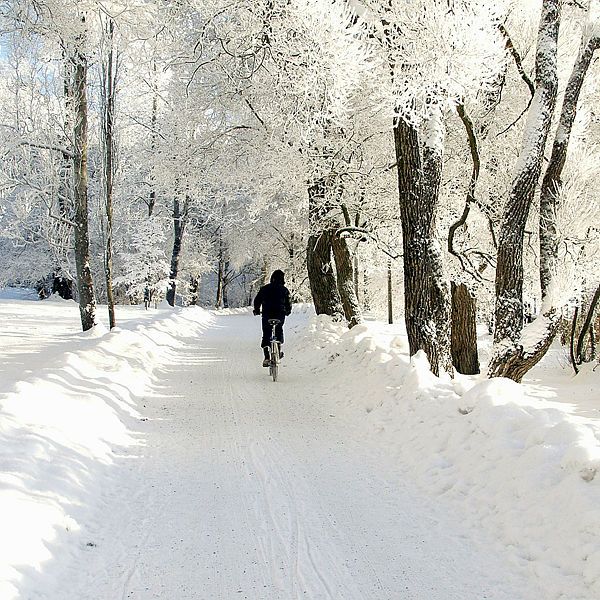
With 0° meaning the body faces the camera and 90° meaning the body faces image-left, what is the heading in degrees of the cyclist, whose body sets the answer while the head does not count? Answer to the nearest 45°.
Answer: approximately 180°

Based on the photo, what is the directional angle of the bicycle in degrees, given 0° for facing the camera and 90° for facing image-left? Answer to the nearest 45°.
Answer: approximately 180°
